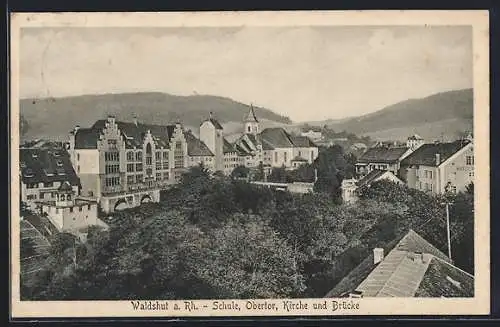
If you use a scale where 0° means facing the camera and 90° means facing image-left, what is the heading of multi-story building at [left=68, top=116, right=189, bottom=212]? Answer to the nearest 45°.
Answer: approximately 315°
